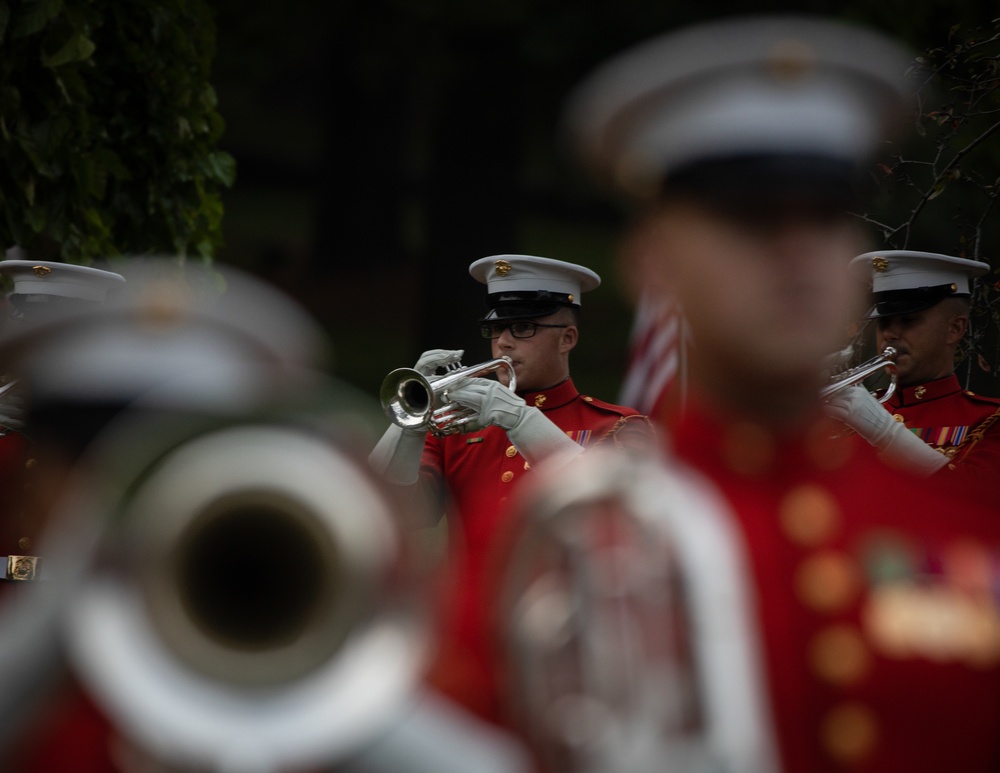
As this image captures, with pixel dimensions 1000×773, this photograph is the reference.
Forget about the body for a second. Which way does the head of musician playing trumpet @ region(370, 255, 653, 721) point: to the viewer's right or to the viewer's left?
to the viewer's left

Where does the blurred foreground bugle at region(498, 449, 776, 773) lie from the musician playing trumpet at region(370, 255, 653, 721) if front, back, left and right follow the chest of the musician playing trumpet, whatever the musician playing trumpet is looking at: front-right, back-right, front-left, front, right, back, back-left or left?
front-left

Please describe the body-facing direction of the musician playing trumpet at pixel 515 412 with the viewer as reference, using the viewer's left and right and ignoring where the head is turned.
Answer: facing the viewer and to the left of the viewer

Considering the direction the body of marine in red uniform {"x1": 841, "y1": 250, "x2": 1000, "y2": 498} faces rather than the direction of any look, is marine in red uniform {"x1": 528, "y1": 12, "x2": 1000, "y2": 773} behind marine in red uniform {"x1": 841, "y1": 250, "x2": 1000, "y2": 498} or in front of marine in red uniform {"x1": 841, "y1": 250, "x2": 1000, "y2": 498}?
in front

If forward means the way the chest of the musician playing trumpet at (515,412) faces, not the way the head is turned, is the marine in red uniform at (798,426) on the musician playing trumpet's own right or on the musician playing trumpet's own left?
on the musician playing trumpet's own left

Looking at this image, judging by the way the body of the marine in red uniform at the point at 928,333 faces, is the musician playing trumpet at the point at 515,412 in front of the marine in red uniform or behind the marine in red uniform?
in front

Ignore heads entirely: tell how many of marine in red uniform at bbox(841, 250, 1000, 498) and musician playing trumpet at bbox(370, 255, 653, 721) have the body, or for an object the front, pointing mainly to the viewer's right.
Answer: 0
